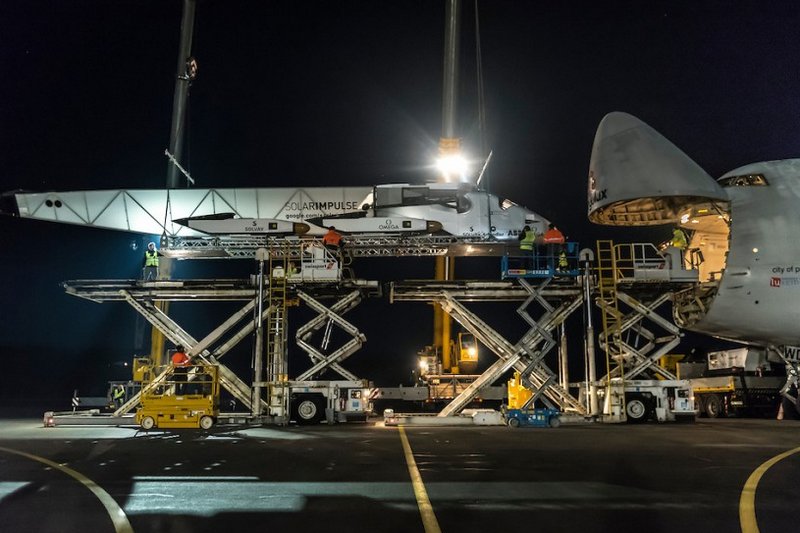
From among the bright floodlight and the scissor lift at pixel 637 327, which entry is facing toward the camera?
the bright floodlight

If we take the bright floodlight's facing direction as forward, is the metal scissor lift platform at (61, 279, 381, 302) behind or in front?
in front

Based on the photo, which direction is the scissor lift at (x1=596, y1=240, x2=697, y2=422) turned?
to the viewer's right

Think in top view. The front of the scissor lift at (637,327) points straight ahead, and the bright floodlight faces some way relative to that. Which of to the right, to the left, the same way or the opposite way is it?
to the right

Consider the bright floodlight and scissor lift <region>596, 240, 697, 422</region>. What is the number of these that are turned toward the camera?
1

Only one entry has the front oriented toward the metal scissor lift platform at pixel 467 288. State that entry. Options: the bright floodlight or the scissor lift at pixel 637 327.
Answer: the bright floodlight

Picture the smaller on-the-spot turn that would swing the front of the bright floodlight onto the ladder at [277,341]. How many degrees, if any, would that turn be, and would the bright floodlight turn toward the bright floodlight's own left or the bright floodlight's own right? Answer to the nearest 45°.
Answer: approximately 45° to the bright floodlight's own right

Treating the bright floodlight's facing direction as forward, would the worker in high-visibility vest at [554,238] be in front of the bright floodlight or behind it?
in front

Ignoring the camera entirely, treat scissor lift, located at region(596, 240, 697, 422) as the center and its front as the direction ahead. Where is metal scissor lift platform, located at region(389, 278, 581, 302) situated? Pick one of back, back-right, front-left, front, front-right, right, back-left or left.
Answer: back

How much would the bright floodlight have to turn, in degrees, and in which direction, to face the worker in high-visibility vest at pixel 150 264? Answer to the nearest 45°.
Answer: approximately 45° to its right

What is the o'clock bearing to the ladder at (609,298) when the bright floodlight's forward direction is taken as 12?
The ladder is roughly at 11 o'clock from the bright floodlight.

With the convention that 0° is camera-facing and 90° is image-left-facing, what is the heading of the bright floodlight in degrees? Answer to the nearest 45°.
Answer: approximately 0°

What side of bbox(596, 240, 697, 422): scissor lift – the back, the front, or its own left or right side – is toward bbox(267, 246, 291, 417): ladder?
back

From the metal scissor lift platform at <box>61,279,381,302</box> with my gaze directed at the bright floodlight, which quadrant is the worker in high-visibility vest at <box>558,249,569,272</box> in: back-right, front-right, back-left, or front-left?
front-right

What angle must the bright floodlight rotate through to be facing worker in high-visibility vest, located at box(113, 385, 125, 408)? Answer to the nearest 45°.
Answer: approximately 45° to its right
